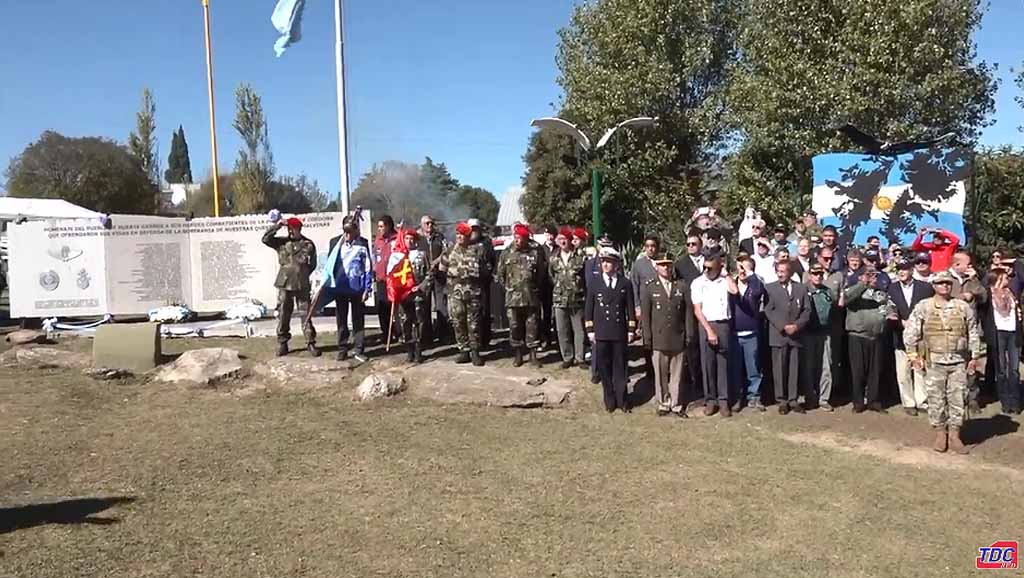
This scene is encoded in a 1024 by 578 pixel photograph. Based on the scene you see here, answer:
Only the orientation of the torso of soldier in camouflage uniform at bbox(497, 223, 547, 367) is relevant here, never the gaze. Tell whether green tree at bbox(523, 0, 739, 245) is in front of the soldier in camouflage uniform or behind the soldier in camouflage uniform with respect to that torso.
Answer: behind

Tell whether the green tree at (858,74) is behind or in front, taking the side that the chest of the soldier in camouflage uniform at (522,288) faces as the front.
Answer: behind

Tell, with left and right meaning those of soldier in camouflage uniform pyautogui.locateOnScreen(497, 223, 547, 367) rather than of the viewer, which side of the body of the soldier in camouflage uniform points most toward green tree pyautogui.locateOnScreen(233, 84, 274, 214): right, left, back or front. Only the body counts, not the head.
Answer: back

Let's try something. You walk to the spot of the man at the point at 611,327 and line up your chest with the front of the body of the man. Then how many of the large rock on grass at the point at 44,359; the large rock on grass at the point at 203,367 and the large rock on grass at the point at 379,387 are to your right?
3

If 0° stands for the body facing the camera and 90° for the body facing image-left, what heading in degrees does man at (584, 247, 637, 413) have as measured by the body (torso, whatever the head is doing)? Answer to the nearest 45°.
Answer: approximately 0°

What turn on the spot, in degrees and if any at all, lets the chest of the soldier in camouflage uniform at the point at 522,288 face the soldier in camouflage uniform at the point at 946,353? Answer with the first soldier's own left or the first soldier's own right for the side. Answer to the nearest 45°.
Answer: approximately 45° to the first soldier's own left

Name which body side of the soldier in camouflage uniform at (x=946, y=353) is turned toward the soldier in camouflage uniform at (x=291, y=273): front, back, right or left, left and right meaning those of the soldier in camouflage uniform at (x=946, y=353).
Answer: right

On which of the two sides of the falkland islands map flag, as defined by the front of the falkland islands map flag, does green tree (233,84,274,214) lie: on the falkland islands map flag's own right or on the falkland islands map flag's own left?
on the falkland islands map flag's own right
